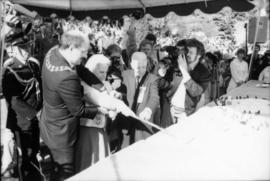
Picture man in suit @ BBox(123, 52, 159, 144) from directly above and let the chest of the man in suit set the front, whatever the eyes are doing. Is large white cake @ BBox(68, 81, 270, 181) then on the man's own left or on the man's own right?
on the man's own left

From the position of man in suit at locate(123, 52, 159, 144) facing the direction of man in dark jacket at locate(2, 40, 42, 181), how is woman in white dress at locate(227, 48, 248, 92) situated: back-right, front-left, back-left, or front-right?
back-right

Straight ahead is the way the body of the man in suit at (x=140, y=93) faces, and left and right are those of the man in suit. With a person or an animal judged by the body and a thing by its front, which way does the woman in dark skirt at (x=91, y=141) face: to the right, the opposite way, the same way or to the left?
to the left

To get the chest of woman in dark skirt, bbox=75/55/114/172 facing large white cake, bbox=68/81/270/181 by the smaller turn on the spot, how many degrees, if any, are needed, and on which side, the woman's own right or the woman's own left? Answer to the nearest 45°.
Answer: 0° — they already face it

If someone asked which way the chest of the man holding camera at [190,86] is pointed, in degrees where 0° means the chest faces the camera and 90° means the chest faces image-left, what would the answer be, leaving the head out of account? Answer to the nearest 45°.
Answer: approximately 45°

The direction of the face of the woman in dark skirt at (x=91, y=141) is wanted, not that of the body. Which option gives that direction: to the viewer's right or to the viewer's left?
to the viewer's right
